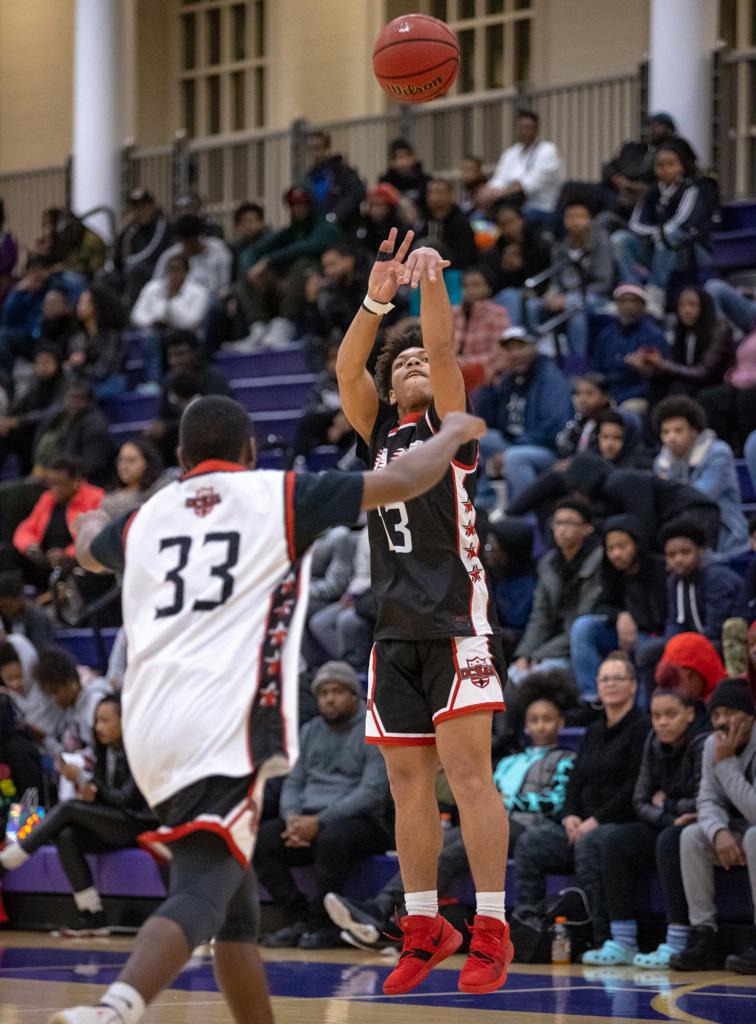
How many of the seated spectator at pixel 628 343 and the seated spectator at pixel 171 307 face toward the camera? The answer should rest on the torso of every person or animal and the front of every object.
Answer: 2

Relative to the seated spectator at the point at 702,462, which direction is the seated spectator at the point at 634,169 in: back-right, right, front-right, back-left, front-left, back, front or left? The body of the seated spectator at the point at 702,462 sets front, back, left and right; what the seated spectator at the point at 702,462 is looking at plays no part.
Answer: back-right

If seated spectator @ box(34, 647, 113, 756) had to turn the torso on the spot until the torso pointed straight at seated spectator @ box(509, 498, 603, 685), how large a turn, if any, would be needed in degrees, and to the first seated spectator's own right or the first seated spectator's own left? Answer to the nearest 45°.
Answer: approximately 90° to the first seated spectator's own left

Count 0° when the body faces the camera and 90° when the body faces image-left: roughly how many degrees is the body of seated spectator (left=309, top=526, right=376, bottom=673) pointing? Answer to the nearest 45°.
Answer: approximately 45°

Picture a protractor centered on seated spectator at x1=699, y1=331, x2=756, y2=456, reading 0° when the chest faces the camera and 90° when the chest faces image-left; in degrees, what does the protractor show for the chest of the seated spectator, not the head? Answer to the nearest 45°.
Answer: approximately 45°
